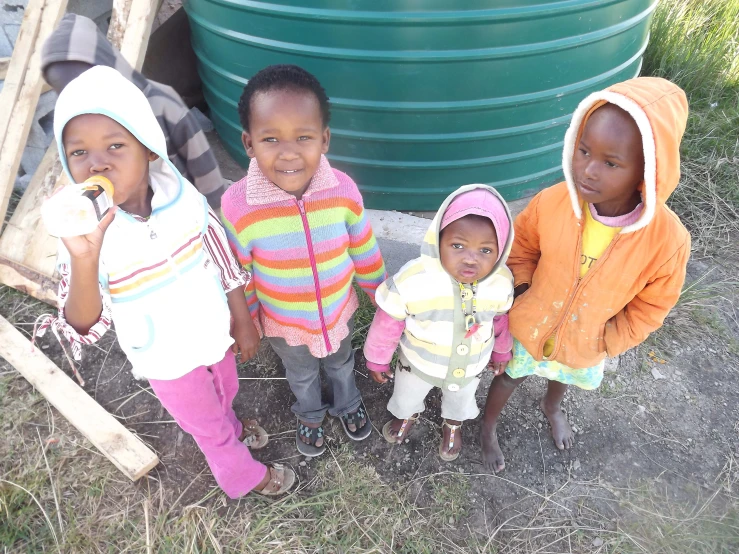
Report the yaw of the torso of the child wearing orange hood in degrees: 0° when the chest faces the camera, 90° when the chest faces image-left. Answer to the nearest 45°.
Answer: approximately 45°

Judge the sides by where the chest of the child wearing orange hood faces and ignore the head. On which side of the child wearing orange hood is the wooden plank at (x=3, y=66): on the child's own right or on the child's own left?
on the child's own right

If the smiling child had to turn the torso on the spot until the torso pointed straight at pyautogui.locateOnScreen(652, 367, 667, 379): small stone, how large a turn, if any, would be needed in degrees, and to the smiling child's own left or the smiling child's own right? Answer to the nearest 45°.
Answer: approximately 90° to the smiling child's own left

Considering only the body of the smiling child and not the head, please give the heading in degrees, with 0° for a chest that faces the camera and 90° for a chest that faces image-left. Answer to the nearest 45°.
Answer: approximately 0°
